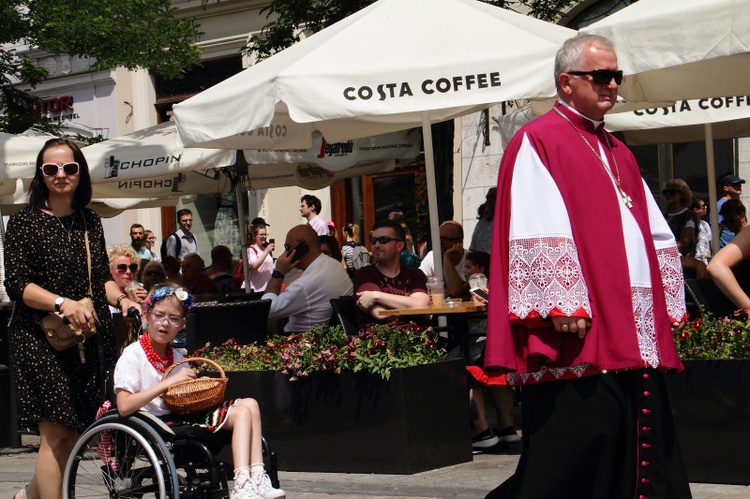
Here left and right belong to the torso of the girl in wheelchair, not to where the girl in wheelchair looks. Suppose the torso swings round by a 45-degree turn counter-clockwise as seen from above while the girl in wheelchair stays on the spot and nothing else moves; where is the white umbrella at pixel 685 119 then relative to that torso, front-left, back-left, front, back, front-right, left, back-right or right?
front-left

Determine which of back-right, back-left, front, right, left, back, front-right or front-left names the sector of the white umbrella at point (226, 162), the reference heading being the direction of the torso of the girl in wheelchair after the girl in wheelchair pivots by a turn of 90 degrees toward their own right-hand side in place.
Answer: back-right

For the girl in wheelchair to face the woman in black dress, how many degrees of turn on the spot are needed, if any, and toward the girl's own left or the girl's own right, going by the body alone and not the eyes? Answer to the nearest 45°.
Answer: approximately 135° to the girl's own right

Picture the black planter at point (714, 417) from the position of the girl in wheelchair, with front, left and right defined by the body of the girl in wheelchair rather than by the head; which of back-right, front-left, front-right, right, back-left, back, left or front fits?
front-left

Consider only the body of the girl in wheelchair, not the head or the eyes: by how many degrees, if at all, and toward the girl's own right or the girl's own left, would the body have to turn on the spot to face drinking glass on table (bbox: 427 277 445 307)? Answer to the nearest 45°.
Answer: approximately 90° to the girl's own left

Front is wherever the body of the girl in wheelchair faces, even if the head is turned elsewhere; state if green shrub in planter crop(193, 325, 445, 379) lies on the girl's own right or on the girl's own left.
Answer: on the girl's own left

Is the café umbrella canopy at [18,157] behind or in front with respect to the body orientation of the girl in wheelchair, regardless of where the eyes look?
behind

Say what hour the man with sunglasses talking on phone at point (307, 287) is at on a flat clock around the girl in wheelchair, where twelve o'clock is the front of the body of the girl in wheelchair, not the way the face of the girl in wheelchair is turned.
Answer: The man with sunglasses talking on phone is roughly at 8 o'clock from the girl in wheelchair.

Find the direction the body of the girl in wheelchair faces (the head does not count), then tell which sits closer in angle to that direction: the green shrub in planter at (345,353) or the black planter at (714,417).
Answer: the black planter

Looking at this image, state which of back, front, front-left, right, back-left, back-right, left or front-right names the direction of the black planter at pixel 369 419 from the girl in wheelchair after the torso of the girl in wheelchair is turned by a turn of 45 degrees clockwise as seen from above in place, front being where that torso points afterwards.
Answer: back-left

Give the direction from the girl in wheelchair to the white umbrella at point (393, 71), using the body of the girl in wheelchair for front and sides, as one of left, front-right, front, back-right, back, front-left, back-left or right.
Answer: left

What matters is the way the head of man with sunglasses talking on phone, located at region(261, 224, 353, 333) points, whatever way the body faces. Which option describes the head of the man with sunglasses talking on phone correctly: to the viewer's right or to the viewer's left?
to the viewer's left
